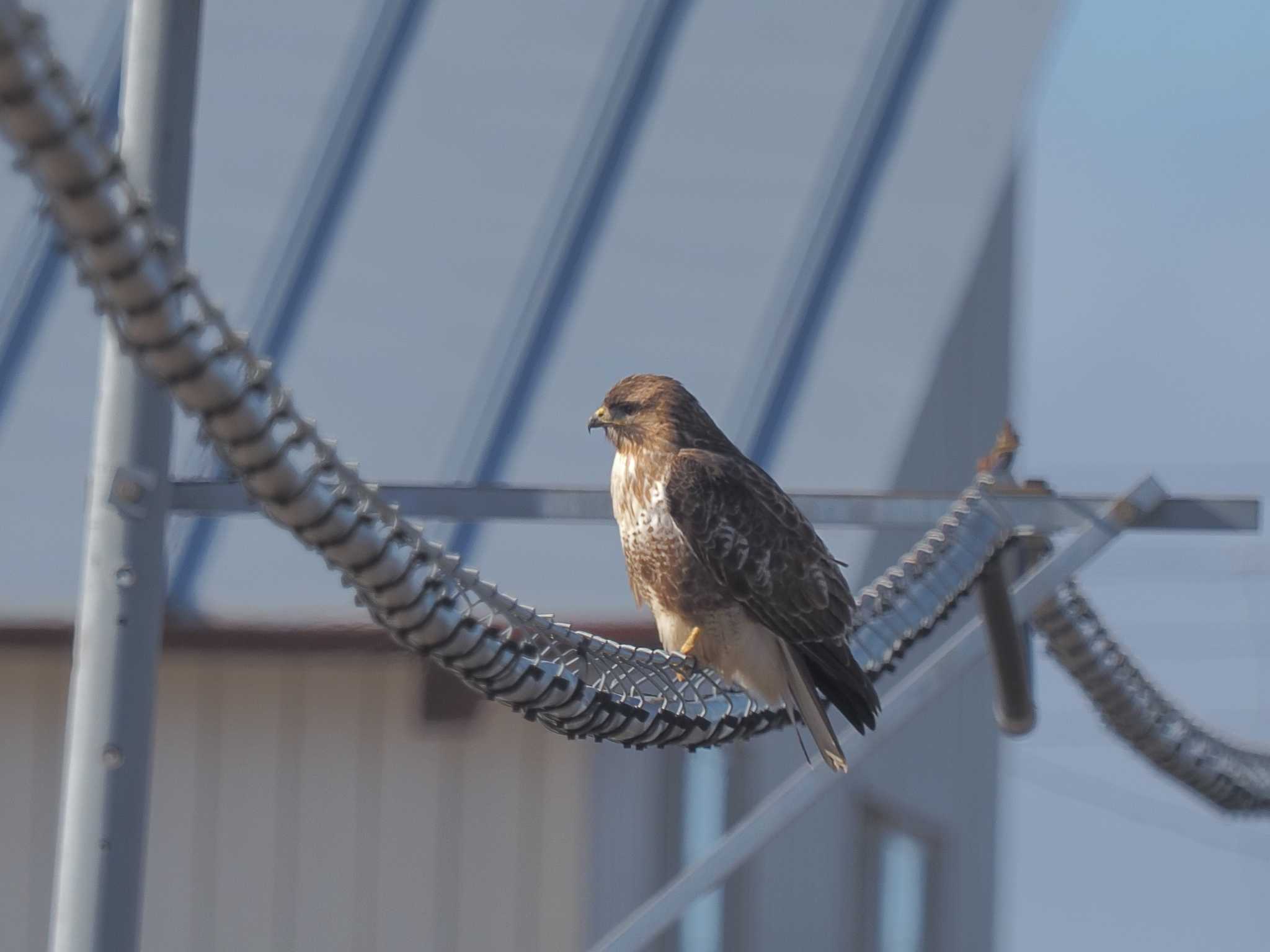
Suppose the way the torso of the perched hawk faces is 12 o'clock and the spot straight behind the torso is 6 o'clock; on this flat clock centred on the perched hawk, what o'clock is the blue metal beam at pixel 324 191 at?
The blue metal beam is roughly at 2 o'clock from the perched hawk.

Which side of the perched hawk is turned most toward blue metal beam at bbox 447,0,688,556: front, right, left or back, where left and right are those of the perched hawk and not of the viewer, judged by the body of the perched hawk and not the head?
right

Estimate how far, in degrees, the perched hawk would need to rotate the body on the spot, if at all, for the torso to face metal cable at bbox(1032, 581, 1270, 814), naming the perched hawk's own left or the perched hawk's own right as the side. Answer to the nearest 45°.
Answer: approximately 135° to the perched hawk's own right

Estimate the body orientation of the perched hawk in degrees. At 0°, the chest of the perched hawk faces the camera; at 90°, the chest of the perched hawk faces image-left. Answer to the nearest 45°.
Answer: approximately 90°

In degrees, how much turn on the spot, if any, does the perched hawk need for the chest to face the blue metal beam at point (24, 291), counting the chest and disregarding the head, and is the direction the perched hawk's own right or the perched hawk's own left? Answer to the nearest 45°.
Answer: approximately 45° to the perched hawk's own right

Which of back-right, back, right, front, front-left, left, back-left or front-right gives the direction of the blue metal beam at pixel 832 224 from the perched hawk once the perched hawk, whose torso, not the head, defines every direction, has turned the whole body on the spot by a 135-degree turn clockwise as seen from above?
front-left
